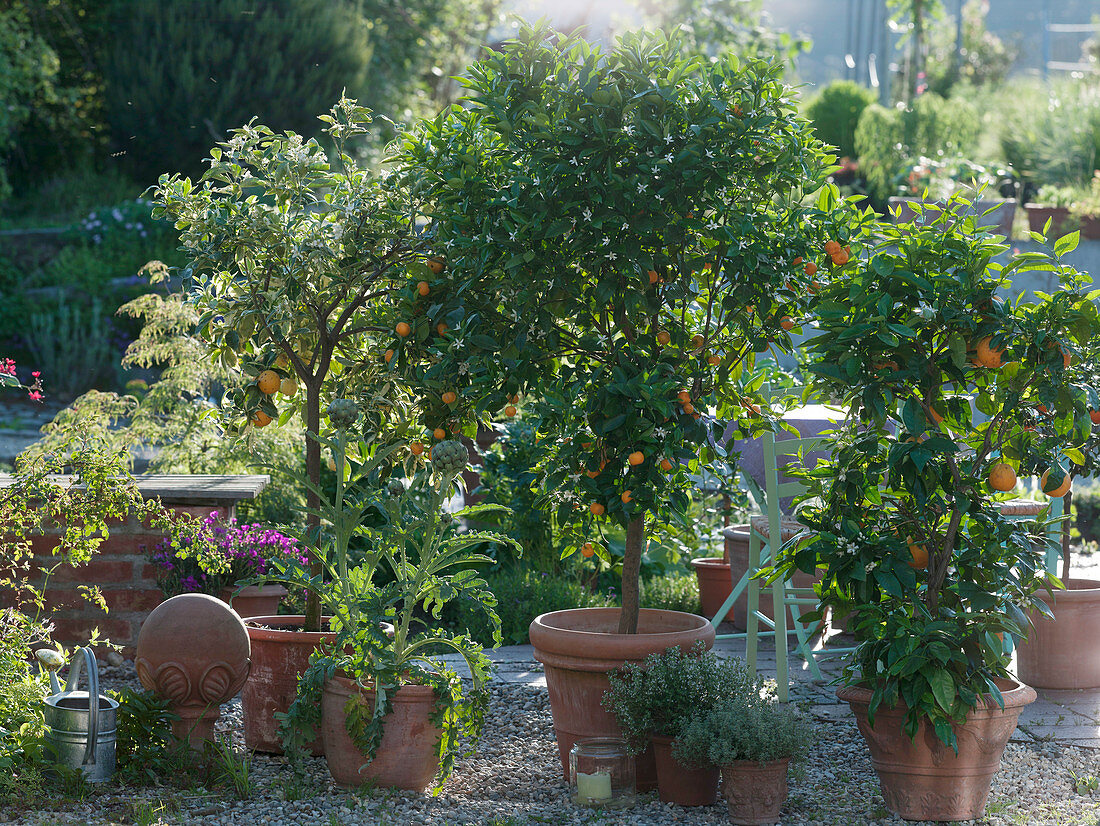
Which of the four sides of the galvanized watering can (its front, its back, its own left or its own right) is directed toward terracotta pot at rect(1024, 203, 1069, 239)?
right

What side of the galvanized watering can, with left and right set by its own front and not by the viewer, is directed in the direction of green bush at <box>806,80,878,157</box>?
right

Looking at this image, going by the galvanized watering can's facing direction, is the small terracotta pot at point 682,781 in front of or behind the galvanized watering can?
behind

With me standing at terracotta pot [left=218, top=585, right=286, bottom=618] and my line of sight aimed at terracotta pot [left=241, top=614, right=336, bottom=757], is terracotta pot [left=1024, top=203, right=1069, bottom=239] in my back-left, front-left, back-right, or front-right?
back-left

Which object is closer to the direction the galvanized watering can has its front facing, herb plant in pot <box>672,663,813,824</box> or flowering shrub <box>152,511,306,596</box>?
the flowering shrub

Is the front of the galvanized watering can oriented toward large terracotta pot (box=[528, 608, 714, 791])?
no

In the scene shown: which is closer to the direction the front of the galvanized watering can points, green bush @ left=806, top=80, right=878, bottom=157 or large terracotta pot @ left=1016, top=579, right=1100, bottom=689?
the green bush

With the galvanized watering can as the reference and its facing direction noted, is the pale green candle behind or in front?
behind

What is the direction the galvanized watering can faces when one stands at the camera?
facing away from the viewer and to the left of the viewer

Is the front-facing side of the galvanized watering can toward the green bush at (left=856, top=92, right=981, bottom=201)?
no

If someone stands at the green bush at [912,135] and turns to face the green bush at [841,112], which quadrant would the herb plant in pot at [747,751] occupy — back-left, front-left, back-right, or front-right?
back-left
